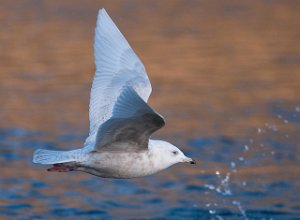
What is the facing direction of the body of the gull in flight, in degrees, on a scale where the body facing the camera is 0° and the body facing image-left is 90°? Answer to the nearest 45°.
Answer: approximately 270°
